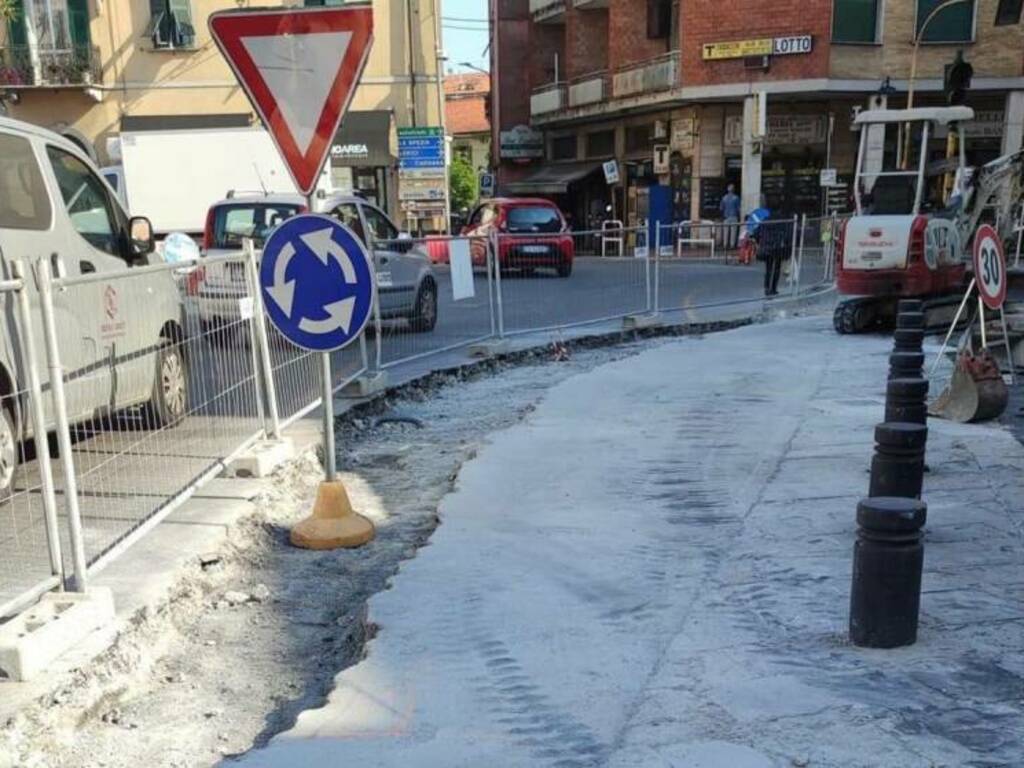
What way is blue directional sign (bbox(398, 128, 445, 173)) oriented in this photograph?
toward the camera

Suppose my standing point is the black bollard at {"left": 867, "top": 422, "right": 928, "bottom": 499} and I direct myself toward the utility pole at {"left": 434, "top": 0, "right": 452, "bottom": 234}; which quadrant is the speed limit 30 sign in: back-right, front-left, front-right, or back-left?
front-right

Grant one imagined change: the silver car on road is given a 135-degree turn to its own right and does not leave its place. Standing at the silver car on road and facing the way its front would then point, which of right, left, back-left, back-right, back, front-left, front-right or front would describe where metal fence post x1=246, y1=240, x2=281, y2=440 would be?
front

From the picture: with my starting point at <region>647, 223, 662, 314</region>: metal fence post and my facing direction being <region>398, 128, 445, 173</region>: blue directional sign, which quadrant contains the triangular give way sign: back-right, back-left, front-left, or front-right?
back-left

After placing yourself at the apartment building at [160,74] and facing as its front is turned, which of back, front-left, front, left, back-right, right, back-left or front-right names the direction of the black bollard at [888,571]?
front

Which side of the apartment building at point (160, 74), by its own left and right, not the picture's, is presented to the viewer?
front

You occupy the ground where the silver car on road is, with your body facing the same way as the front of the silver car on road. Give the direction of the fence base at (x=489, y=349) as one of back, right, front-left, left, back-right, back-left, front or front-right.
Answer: right

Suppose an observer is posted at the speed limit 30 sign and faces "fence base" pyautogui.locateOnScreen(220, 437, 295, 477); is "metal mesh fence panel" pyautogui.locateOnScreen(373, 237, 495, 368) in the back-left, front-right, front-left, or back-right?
front-right

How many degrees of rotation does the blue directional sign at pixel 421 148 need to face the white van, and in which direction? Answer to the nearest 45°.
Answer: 0° — it already faces it

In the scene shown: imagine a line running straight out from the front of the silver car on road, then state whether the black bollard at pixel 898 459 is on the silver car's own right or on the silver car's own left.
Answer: on the silver car's own right

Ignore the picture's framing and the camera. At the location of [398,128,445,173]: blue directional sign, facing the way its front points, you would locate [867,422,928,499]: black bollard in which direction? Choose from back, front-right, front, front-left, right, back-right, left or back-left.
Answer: front

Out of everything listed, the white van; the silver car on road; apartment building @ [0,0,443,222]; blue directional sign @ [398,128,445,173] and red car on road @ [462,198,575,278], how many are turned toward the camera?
2
